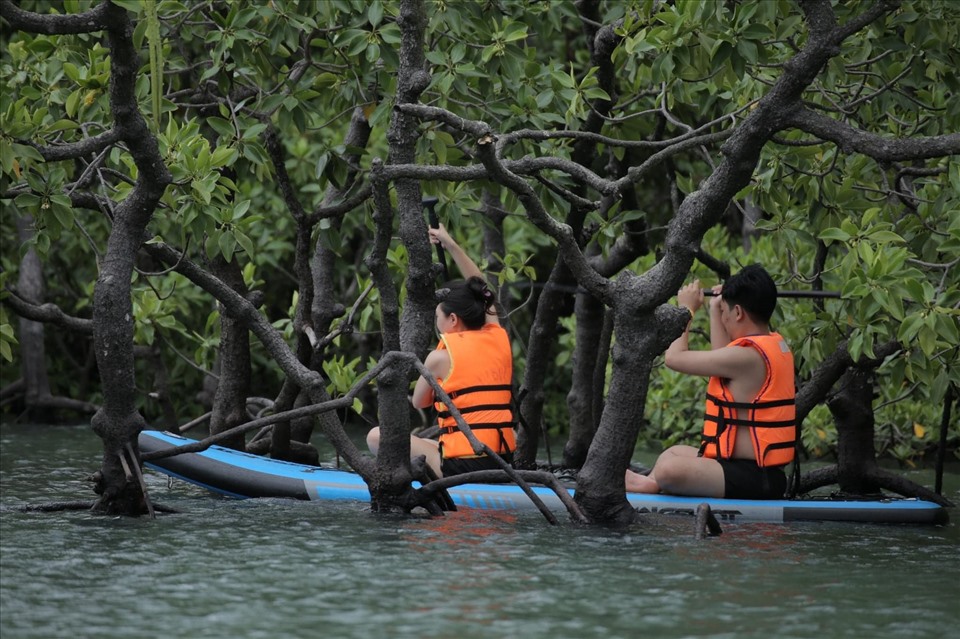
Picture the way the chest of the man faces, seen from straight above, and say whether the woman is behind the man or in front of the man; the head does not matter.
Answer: in front

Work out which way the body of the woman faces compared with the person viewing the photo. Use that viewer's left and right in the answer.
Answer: facing away from the viewer and to the left of the viewer

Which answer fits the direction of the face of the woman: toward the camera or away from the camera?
away from the camera

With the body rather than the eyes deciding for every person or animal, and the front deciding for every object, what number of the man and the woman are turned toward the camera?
0

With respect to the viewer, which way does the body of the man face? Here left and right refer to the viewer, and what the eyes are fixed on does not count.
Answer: facing to the left of the viewer

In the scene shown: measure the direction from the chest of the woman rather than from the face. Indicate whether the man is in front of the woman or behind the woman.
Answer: behind
